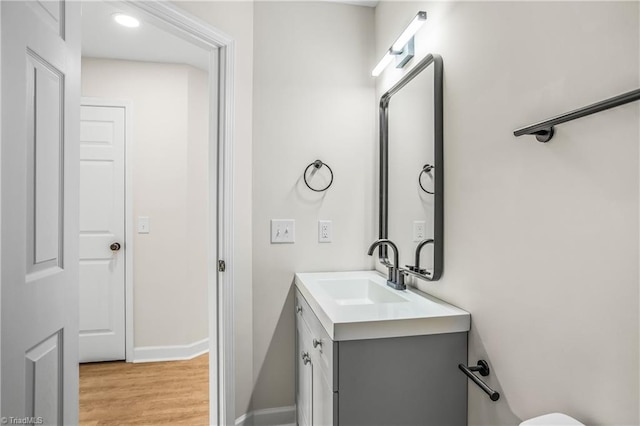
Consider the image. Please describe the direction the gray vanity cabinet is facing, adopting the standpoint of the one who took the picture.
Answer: facing to the left of the viewer

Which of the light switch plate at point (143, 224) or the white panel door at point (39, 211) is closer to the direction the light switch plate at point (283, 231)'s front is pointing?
the white panel door

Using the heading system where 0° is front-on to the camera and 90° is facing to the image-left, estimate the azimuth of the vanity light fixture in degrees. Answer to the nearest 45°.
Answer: approximately 45°

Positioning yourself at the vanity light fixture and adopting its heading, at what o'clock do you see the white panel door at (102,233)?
The white panel door is roughly at 2 o'clock from the vanity light fixture.

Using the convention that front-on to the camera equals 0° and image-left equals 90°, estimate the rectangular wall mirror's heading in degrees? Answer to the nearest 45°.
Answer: approximately 45°

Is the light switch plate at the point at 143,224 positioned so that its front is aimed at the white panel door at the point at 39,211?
yes

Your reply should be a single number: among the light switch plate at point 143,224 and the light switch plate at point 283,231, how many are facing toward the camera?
2

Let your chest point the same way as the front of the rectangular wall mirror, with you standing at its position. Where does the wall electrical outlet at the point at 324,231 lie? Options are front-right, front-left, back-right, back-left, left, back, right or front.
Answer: right

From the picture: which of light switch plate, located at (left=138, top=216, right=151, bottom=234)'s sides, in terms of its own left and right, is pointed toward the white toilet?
front

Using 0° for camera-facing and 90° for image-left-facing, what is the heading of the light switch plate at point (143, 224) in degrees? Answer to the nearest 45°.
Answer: approximately 0°

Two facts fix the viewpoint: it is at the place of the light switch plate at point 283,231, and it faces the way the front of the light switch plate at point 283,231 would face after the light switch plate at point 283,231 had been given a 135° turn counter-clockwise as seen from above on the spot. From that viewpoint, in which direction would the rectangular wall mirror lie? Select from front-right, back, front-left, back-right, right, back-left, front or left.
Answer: right
